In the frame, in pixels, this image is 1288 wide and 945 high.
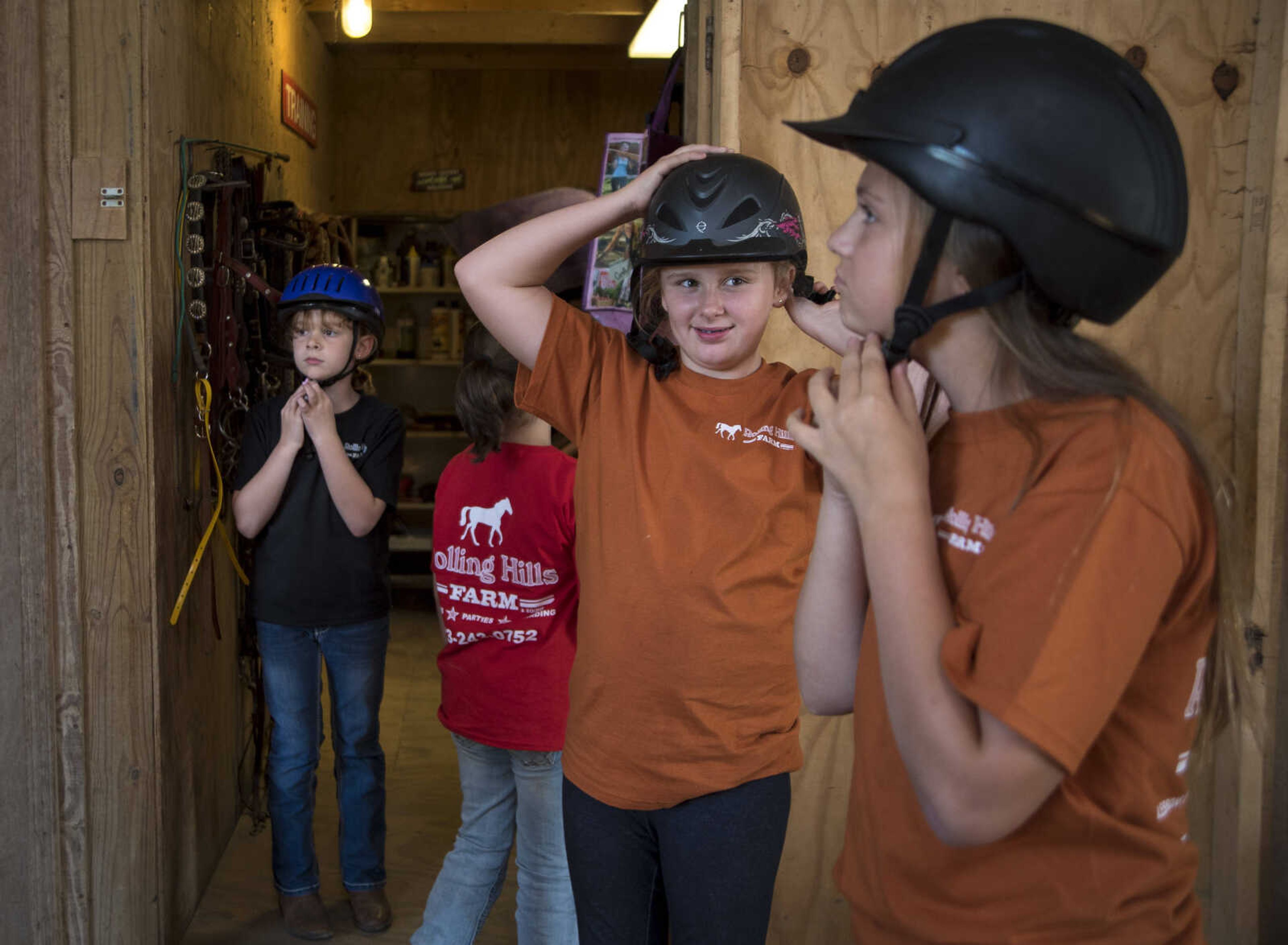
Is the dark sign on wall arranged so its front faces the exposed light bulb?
yes

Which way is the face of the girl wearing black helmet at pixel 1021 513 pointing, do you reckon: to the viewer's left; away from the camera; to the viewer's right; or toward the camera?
to the viewer's left

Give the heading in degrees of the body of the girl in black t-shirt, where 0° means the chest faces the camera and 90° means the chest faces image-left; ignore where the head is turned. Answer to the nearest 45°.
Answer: approximately 0°

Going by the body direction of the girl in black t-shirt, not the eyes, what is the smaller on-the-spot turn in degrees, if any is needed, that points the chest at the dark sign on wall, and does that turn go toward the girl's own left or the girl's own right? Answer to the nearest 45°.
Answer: approximately 180°

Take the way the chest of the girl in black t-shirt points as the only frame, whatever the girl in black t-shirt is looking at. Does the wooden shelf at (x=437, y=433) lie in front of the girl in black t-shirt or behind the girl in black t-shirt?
behind

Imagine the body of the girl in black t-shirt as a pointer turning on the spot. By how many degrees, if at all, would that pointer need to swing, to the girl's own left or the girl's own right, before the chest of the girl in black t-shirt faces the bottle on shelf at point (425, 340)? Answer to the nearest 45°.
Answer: approximately 180°

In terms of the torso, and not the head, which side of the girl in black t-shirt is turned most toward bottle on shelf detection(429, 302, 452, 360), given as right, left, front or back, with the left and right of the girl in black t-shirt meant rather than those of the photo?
back

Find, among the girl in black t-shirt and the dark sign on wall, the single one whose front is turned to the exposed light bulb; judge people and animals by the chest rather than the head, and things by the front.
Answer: the dark sign on wall

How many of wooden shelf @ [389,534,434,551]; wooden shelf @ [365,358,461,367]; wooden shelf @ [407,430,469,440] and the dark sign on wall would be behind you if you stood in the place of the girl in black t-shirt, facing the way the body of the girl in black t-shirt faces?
4
